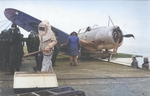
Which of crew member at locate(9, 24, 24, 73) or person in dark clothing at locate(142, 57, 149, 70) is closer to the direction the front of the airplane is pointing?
the person in dark clothing

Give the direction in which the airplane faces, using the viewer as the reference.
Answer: facing the viewer and to the right of the viewer

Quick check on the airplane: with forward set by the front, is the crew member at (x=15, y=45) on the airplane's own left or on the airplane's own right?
on the airplane's own right

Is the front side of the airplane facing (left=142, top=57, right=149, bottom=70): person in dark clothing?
yes
